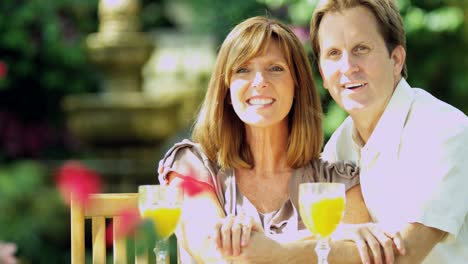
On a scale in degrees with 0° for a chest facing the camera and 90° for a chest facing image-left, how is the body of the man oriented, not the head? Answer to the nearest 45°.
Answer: approximately 45°

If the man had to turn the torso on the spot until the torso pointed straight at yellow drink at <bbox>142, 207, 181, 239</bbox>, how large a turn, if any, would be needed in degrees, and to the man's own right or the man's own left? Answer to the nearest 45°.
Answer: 0° — they already face it

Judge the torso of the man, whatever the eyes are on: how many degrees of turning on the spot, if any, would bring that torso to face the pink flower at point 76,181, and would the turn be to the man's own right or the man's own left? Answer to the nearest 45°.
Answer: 0° — they already face it

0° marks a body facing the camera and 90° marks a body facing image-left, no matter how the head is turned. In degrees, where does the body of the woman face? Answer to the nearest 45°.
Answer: approximately 0°

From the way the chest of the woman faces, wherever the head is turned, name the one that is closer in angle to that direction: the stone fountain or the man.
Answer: the man

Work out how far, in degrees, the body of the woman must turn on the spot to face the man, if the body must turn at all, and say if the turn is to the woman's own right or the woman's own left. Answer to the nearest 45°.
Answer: approximately 90° to the woman's own left
